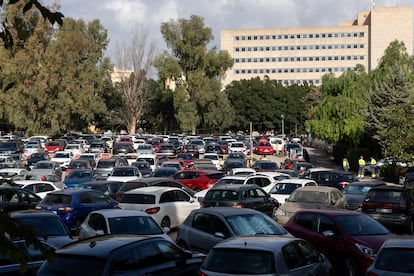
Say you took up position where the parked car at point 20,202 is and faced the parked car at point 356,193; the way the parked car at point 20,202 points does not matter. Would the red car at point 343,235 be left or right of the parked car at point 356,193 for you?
right

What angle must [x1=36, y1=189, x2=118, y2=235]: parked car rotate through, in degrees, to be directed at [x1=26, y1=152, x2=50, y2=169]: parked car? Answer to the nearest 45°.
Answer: approximately 45° to its left

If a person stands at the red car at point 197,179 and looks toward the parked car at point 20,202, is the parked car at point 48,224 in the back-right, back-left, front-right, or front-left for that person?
front-left

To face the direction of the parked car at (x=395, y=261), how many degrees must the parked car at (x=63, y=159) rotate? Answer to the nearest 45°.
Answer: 0° — it already faces it

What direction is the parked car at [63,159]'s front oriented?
toward the camera

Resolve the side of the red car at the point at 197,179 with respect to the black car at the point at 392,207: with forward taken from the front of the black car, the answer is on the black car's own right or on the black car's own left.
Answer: on the black car's own left

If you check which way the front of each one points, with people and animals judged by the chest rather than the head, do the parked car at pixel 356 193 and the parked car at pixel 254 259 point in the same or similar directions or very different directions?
very different directions

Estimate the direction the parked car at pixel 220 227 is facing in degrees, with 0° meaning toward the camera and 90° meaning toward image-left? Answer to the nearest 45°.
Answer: approximately 315°

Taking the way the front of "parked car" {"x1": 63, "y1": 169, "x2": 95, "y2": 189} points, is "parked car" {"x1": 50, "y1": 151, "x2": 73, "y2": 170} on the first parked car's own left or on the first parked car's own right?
on the first parked car's own right

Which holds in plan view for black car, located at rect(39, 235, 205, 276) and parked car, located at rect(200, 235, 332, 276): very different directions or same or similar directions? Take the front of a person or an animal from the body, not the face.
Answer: same or similar directions

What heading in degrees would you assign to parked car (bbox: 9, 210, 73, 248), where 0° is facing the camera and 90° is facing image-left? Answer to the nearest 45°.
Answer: approximately 315°
